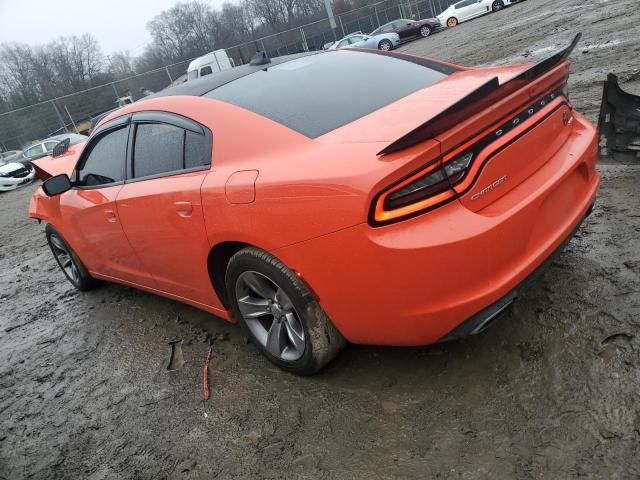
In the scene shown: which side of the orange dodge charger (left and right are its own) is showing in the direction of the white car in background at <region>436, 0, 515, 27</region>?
right

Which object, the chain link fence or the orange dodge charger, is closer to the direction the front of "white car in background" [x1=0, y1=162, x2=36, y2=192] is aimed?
the orange dodge charger

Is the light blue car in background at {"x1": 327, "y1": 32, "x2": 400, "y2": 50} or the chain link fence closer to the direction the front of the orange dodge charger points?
the chain link fence

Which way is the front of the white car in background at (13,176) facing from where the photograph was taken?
facing the viewer and to the right of the viewer

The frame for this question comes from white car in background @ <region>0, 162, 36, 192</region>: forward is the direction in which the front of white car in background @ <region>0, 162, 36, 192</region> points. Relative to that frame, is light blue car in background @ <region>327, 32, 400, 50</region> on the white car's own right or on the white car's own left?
on the white car's own left

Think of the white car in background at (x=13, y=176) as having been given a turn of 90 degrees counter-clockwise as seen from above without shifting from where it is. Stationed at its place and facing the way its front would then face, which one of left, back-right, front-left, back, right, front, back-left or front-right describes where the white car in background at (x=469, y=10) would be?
front-right

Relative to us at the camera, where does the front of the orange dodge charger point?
facing away from the viewer and to the left of the viewer

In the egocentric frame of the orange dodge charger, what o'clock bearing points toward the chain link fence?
The chain link fence is roughly at 1 o'clock from the orange dodge charger.

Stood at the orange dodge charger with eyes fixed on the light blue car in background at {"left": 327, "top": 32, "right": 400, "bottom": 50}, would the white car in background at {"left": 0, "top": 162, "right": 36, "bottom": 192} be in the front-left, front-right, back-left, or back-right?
front-left
